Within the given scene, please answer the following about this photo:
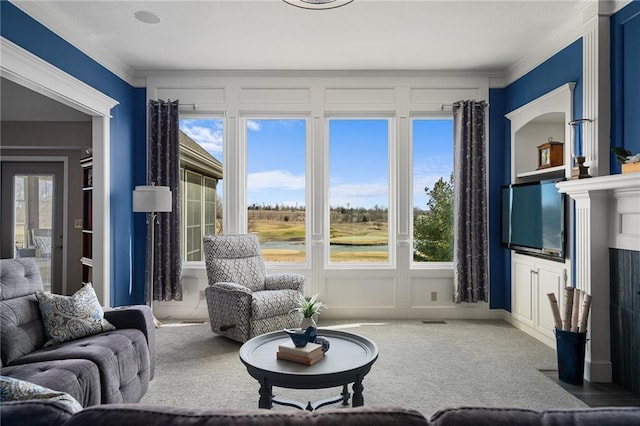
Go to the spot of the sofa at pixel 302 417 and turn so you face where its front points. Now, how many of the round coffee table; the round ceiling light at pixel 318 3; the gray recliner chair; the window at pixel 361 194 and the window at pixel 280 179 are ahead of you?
5

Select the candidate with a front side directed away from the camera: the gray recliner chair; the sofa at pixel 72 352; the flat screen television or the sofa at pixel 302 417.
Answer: the sofa at pixel 302 417

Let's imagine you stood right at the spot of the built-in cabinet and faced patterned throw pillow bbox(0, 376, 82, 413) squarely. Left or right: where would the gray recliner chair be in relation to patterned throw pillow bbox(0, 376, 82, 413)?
right

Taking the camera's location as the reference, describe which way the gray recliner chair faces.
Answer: facing the viewer and to the right of the viewer

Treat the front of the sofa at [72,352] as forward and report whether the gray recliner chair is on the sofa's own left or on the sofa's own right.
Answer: on the sofa's own left

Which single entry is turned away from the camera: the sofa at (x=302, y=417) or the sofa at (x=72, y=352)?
the sofa at (x=302, y=417)

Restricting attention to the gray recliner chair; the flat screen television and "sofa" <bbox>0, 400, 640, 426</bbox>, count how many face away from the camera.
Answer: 1

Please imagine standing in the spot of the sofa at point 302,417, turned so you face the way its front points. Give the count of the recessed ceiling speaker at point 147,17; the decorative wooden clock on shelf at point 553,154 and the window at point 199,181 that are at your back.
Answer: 0

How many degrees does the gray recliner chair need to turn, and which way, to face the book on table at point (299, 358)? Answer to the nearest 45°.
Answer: approximately 45° to its right

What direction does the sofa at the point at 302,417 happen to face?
away from the camera

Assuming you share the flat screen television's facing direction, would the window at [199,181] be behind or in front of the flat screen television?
in front

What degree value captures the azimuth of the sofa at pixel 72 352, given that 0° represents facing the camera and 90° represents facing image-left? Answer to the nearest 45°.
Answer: approximately 315°

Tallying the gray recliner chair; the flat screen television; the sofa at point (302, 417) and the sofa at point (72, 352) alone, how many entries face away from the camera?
1

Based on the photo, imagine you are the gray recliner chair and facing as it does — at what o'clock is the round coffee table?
The round coffee table is roughly at 1 o'clock from the gray recliner chair.

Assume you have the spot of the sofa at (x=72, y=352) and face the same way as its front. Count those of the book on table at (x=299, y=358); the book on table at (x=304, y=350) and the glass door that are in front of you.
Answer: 2

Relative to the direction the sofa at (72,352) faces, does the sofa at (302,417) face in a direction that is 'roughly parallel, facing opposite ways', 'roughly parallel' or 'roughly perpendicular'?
roughly perpendicular

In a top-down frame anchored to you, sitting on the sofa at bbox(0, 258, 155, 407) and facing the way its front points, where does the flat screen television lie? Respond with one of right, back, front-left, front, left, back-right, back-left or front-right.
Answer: front-left

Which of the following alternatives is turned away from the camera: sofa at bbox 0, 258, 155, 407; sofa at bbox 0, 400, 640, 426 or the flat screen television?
sofa at bbox 0, 400, 640, 426

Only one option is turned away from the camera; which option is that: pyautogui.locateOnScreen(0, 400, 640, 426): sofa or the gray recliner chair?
the sofa

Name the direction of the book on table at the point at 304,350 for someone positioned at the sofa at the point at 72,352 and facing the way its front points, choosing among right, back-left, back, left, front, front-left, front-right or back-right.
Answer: front

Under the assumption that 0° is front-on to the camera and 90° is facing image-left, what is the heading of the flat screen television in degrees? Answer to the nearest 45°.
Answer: approximately 45°

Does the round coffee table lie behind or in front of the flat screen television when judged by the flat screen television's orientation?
in front

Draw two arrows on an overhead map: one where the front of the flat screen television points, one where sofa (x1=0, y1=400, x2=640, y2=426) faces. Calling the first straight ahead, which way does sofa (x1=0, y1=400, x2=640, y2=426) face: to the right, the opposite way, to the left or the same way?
to the right

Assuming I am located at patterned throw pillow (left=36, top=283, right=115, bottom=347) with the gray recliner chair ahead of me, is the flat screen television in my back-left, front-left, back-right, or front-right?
front-right
